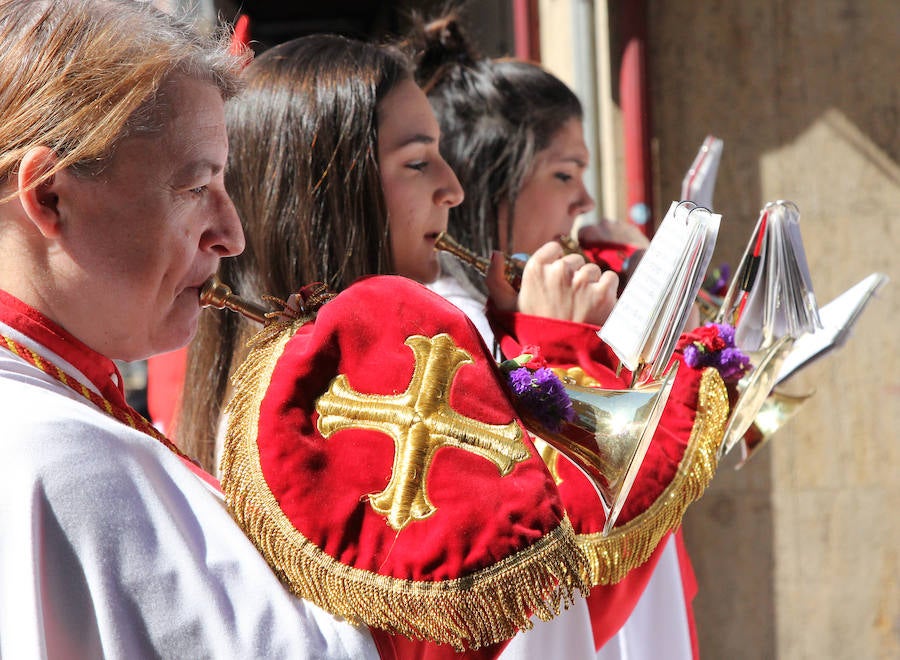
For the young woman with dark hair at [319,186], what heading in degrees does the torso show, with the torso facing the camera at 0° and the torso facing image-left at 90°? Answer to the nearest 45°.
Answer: approximately 270°

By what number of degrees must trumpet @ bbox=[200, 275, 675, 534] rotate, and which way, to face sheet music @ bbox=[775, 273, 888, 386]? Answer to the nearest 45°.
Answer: approximately 45° to its left

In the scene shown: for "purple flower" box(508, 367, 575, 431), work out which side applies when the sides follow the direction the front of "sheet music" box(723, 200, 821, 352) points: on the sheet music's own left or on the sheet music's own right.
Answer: on the sheet music's own left

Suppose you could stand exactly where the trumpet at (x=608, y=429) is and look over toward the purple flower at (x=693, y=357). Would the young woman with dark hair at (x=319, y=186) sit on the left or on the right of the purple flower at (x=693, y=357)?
left

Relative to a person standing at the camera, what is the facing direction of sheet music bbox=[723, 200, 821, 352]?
facing to the left of the viewer

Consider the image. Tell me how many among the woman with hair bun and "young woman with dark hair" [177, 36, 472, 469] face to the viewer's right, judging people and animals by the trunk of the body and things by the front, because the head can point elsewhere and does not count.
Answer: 2

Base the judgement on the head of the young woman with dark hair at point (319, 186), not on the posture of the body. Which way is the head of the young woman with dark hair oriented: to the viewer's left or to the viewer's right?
to the viewer's right

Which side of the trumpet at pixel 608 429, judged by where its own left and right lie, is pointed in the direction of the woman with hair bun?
left

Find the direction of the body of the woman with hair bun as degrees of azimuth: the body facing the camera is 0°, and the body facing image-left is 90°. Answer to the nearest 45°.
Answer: approximately 270°

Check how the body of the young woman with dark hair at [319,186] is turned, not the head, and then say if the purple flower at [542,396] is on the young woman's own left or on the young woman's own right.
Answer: on the young woman's own right

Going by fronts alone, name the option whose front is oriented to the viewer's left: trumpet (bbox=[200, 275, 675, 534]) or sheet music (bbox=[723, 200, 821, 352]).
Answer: the sheet music
